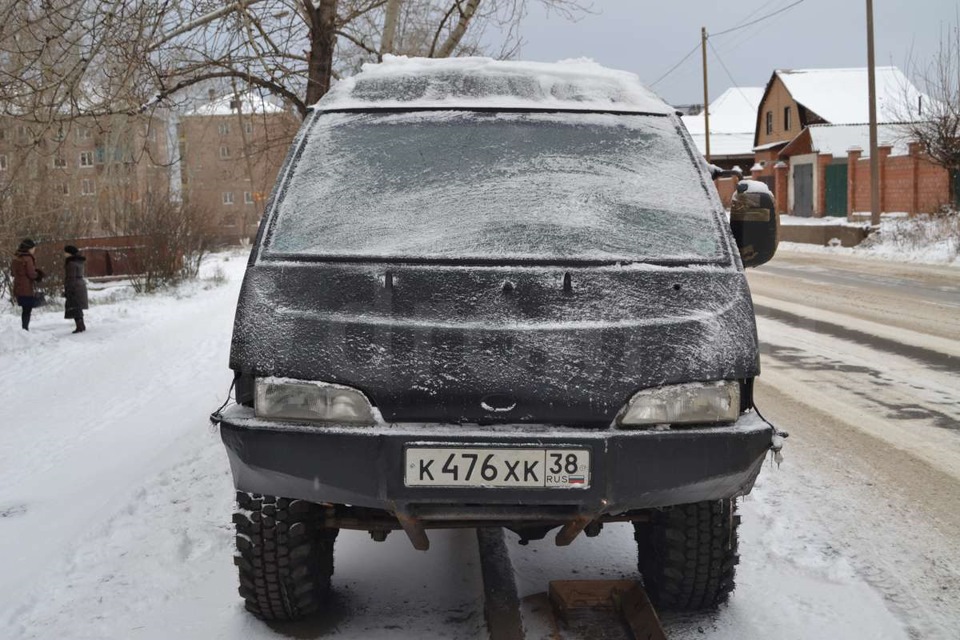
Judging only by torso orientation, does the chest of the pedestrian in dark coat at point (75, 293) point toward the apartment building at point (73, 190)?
no

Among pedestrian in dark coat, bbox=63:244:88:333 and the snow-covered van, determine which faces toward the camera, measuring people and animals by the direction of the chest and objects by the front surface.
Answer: the snow-covered van

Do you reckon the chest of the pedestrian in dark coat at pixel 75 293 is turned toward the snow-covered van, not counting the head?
no

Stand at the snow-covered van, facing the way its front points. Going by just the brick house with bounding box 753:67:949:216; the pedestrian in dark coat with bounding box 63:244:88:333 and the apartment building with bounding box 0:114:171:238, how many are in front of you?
0

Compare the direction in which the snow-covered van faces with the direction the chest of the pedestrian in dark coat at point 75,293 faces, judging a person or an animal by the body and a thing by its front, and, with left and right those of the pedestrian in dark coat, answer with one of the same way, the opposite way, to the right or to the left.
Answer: to the left

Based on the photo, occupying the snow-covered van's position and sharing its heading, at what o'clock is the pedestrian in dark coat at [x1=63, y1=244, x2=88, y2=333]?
The pedestrian in dark coat is roughly at 5 o'clock from the snow-covered van.

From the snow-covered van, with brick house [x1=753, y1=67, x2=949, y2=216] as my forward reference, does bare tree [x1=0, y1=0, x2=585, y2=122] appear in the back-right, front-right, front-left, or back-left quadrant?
front-left

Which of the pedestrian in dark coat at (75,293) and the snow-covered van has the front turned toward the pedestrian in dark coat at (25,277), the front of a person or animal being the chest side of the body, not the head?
the pedestrian in dark coat at (75,293)

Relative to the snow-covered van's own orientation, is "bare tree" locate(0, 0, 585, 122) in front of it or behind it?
behind

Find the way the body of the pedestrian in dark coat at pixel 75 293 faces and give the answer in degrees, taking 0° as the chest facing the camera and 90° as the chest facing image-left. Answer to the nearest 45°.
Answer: approximately 90°

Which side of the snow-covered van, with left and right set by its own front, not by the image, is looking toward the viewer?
front

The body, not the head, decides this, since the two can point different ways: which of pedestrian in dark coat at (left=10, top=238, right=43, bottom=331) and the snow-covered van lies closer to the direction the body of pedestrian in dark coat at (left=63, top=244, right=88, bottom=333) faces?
the pedestrian in dark coat

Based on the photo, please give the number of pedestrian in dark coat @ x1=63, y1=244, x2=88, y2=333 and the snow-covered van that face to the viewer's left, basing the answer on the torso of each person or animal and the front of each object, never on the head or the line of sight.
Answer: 1

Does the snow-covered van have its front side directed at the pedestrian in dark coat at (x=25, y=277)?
no
